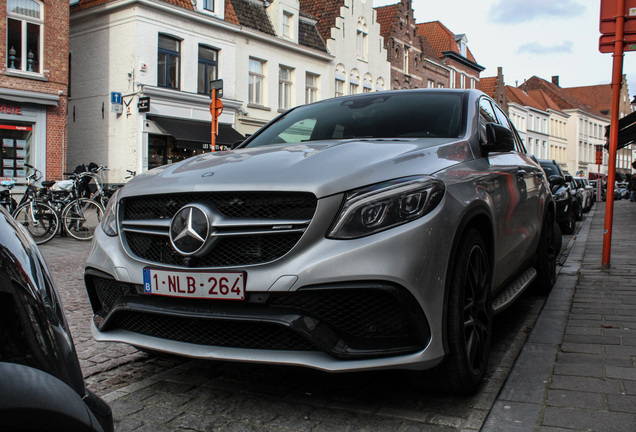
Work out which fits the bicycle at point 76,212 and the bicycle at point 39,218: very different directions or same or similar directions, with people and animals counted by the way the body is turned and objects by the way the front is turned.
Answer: same or similar directions

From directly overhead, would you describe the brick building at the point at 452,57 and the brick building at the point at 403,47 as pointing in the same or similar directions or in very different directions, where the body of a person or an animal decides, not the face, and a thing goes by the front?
same or similar directions

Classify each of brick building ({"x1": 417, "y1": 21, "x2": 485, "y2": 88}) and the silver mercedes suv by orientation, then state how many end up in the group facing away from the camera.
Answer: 0

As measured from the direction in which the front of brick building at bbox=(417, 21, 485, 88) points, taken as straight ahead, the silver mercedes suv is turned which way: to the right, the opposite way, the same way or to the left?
to the right

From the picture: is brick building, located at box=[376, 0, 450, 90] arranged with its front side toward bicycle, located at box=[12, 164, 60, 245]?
no

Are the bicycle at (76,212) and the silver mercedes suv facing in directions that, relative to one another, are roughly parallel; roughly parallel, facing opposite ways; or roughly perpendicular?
roughly perpendicular

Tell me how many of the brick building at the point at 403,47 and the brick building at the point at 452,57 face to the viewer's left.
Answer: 0

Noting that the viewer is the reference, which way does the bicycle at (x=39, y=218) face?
facing the viewer and to the right of the viewer

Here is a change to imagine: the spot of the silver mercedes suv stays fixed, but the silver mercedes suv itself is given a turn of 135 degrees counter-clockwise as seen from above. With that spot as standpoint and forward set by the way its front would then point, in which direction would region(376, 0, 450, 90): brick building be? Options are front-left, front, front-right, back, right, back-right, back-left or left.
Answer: left
